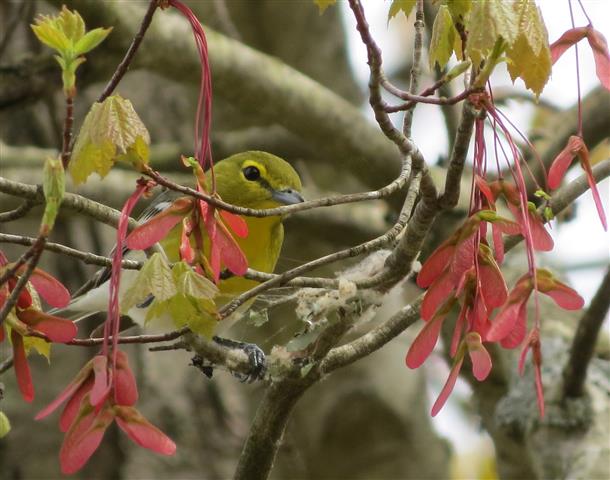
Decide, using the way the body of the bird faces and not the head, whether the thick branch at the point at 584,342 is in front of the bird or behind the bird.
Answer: in front

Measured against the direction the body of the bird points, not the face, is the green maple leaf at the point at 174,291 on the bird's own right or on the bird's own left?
on the bird's own right

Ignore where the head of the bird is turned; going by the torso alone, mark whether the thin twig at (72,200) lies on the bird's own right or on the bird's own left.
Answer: on the bird's own right

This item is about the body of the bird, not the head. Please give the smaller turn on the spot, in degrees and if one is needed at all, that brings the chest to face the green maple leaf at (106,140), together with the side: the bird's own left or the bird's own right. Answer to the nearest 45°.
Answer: approximately 90° to the bird's own right

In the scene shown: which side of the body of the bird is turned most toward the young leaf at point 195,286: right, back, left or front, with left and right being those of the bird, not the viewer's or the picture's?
right

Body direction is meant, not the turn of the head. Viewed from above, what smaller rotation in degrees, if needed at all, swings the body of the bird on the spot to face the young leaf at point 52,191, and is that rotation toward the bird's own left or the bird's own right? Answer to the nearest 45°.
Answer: approximately 90° to the bird's own right

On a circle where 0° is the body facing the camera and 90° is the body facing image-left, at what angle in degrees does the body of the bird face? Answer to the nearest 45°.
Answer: approximately 270°
